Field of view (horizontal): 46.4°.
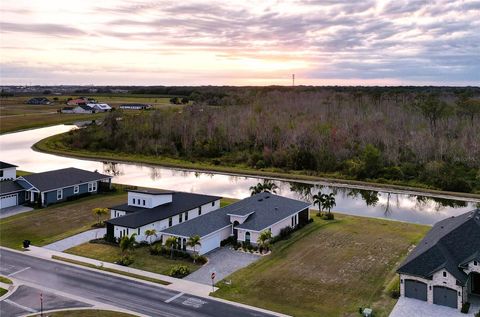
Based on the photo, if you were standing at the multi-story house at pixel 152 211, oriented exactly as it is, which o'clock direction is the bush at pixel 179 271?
The bush is roughly at 10 o'clock from the multi-story house.

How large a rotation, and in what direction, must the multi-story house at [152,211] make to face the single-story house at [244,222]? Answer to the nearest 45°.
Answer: approximately 90° to its left

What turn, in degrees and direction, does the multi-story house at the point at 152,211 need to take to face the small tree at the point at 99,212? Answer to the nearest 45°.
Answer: approximately 45° to its right

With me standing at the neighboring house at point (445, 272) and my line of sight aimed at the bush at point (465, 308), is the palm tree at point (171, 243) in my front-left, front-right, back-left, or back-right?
back-right

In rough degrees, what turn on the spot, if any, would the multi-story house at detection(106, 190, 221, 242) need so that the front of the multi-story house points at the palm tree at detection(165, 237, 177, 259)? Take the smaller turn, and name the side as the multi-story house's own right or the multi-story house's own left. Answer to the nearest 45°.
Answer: approximately 45° to the multi-story house's own left

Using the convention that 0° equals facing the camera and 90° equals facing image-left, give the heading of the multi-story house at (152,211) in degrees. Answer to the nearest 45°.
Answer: approximately 45°

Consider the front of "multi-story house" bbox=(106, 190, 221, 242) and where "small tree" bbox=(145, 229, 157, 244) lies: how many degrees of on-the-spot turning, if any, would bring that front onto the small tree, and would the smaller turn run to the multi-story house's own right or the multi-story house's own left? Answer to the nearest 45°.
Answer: approximately 45° to the multi-story house's own left

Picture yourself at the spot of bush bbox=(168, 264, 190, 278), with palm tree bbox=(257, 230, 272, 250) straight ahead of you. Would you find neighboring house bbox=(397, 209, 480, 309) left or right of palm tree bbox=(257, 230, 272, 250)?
right

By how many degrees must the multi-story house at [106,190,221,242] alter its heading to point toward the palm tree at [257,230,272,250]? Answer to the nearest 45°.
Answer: approximately 90° to its left

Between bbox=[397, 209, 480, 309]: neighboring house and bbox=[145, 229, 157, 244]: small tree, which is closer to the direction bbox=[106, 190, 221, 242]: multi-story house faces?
the small tree

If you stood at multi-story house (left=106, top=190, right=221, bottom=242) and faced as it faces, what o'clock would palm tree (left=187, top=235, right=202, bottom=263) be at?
The palm tree is roughly at 10 o'clock from the multi-story house.

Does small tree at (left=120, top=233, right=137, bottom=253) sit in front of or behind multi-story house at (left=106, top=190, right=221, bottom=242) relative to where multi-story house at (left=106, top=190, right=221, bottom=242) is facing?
in front

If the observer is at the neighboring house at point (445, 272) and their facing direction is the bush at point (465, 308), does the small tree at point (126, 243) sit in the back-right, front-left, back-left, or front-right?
back-right
